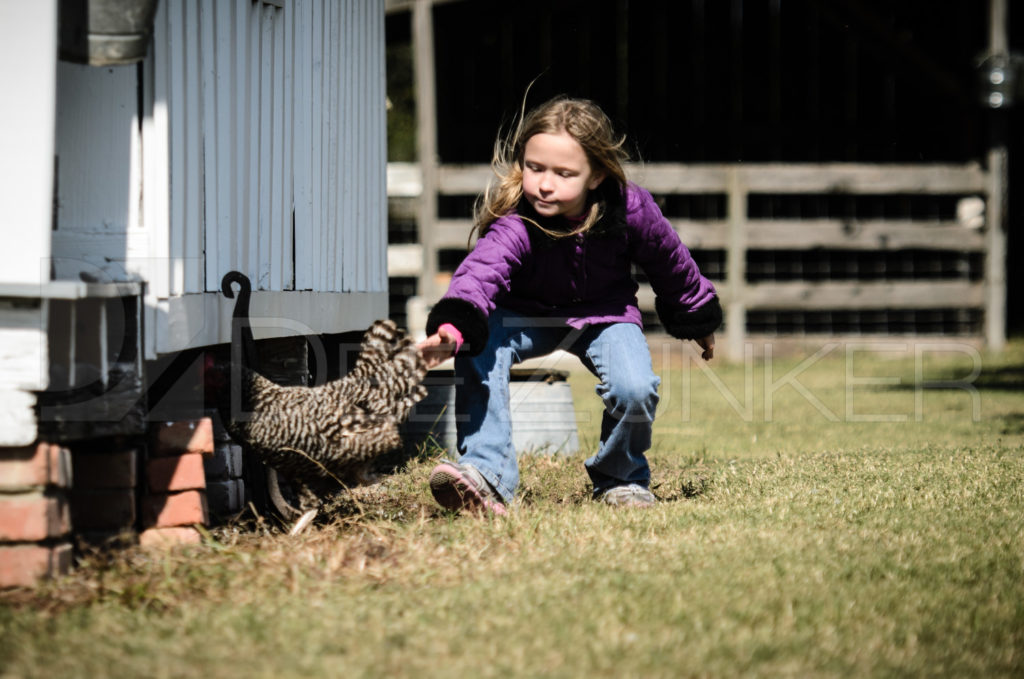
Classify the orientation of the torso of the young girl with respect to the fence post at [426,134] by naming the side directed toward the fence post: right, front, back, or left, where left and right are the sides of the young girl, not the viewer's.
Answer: back

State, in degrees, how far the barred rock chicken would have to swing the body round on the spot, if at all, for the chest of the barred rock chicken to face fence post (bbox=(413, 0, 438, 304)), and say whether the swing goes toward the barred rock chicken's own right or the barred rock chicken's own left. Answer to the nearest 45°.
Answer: approximately 90° to the barred rock chicken's own right

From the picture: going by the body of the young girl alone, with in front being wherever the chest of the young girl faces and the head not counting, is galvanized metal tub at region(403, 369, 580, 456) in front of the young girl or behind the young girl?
behind

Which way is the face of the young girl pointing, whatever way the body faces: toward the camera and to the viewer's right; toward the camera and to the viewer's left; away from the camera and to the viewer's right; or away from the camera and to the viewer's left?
toward the camera and to the viewer's left

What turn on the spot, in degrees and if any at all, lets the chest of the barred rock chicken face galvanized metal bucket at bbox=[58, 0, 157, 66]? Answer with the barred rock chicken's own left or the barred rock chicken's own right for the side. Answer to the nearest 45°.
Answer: approximately 45° to the barred rock chicken's own left

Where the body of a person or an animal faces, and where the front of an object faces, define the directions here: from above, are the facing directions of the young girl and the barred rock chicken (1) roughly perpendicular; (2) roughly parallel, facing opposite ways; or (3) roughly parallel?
roughly perpendicular

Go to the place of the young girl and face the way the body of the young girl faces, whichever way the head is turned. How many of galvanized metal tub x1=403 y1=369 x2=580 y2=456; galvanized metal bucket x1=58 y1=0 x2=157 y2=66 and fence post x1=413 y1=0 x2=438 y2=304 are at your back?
2

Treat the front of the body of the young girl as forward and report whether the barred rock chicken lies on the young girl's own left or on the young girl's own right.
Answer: on the young girl's own right

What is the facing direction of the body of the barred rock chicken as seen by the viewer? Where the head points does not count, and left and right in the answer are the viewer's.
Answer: facing to the left of the viewer

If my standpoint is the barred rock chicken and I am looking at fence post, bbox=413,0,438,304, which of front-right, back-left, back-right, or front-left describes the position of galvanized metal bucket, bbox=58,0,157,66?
back-left

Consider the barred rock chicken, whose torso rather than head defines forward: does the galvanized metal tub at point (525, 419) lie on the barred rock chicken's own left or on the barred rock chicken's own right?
on the barred rock chicken's own right

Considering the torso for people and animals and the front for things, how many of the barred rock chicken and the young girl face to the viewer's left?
1

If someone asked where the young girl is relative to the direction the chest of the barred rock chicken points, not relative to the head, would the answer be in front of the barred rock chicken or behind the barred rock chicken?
behind
